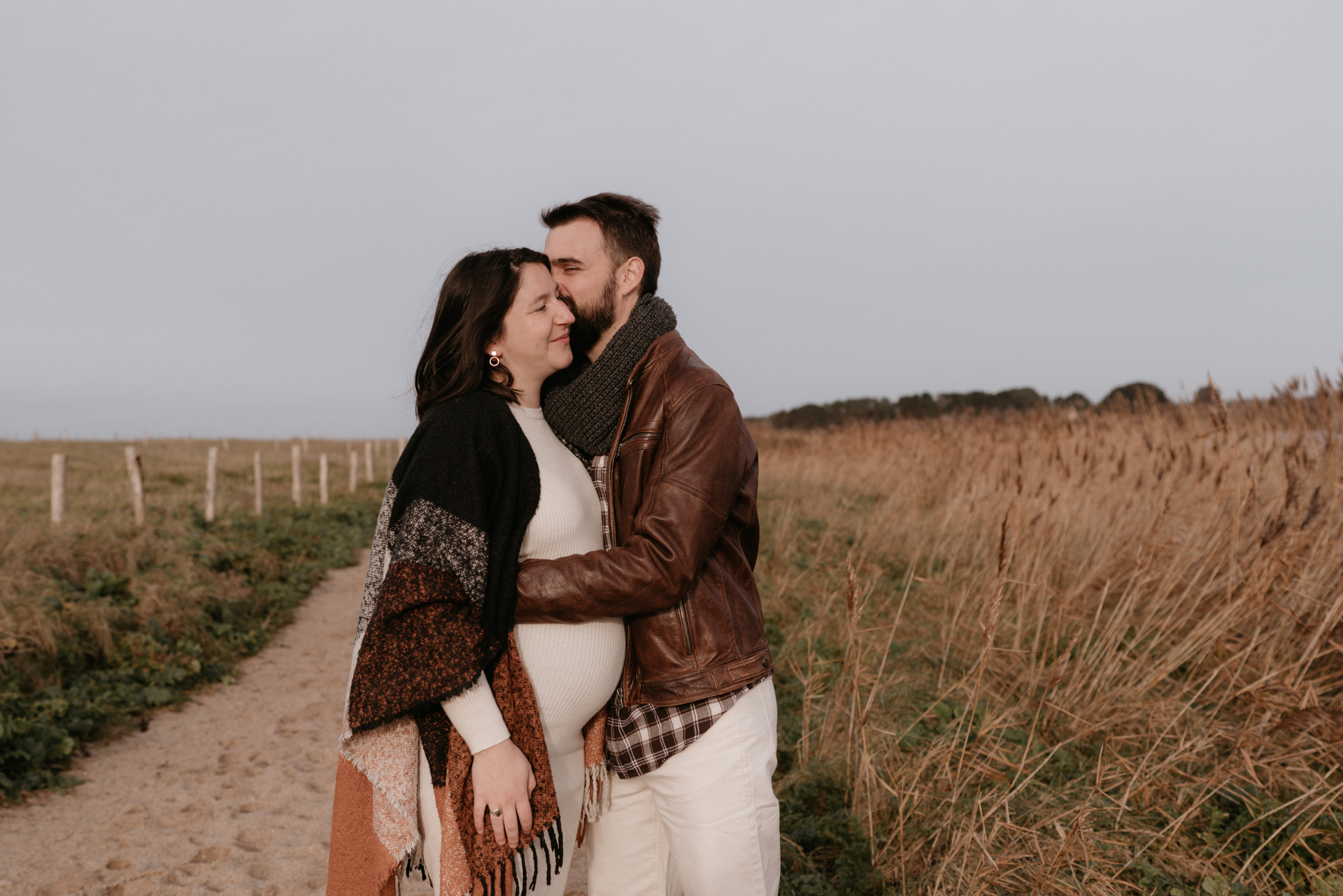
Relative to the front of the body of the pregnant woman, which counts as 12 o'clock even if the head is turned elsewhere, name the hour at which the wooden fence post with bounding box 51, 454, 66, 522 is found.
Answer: The wooden fence post is roughly at 8 o'clock from the pregnant woman.

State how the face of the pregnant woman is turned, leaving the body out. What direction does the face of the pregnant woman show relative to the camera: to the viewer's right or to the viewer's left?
to the viewer's right

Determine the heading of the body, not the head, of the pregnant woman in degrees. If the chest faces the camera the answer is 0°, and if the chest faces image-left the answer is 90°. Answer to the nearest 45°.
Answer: approximately 270°

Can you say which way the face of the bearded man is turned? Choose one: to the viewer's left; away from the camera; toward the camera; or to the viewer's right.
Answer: to the viewer's left
